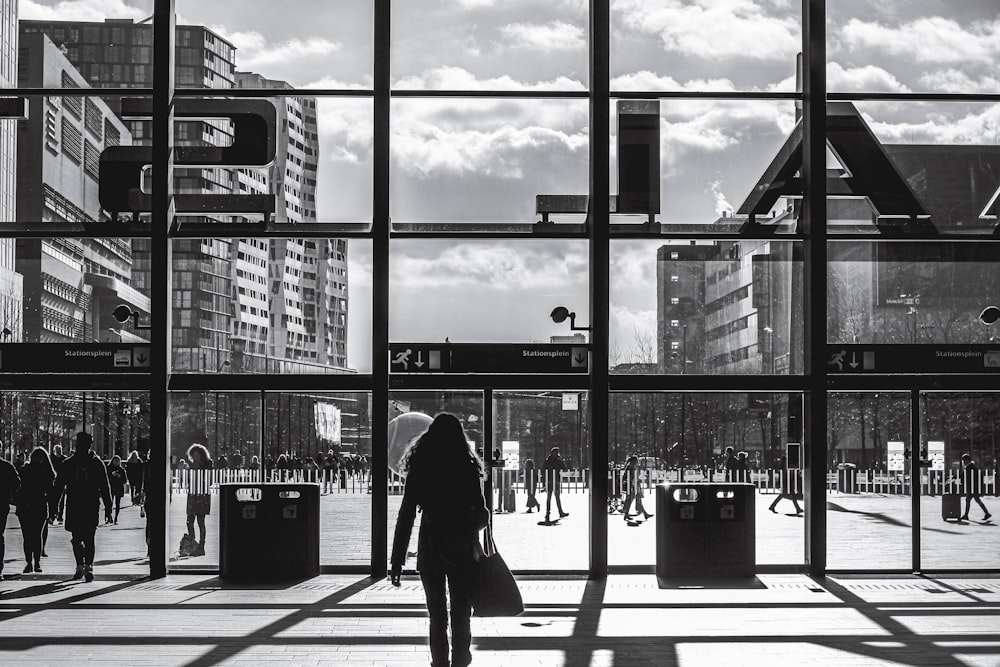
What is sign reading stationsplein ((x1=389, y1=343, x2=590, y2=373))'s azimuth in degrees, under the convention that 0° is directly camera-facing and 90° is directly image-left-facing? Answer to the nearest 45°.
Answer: approximately 0°

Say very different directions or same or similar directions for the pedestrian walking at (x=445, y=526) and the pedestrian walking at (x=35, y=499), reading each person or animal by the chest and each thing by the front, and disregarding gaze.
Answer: very different directions

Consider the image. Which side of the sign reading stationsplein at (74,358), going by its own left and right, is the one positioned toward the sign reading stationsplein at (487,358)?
left

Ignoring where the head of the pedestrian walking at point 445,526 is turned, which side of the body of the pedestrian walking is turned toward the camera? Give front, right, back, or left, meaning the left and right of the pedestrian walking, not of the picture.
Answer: back

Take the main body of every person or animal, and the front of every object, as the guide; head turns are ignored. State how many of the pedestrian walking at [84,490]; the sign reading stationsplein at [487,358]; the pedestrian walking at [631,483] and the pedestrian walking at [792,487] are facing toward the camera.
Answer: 2
